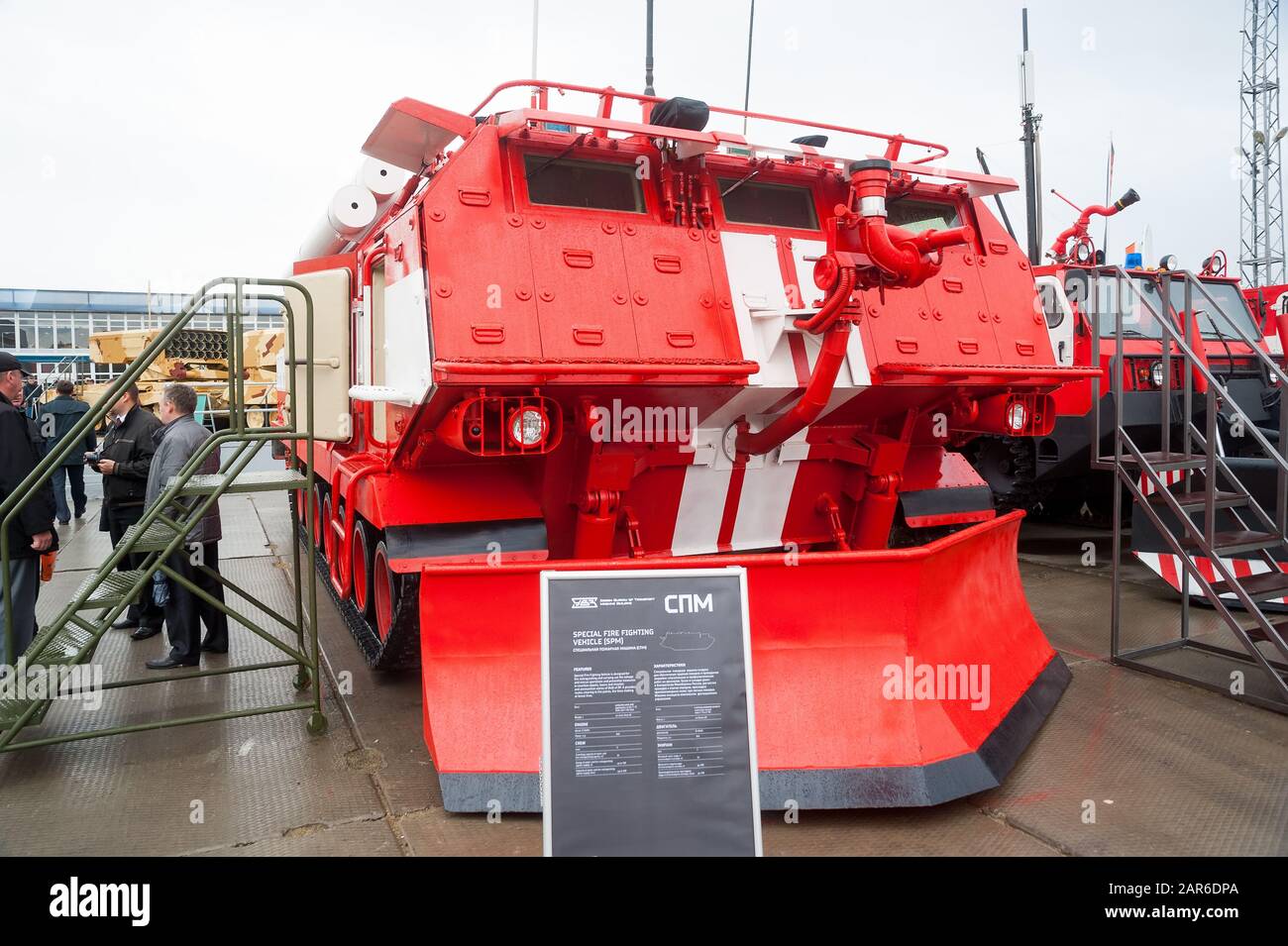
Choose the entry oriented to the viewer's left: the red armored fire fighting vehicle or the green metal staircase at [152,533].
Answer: the green metal staircase

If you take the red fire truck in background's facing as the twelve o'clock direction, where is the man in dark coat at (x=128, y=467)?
The man in dark coat is roughly at 3 o'clock from the red fire truck in background.

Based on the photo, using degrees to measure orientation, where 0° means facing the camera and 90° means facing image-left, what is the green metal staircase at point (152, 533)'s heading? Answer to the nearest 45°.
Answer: approximately 90°

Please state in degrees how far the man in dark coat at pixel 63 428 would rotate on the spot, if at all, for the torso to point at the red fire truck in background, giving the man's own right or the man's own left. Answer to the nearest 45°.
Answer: approximately 135° to the man's own right

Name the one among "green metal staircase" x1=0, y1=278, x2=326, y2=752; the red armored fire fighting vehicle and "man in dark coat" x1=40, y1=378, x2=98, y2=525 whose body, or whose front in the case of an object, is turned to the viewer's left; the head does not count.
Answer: the green metal staircase

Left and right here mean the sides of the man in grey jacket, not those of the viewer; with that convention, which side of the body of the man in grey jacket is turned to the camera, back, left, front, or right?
left

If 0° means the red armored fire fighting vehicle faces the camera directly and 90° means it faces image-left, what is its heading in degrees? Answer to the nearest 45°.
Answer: approximately 315°

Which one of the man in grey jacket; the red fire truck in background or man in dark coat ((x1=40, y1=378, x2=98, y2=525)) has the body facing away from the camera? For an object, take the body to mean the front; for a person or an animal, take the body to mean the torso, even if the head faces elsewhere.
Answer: the man in dark coat

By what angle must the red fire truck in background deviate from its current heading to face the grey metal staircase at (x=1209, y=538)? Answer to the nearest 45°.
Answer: approximately 45° to its right

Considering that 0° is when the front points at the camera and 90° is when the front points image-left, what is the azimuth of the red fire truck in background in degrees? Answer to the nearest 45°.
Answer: approximately 315°

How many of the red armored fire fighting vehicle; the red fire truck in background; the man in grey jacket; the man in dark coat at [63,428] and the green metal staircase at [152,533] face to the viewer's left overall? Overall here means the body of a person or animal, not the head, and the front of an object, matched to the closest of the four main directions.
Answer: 2

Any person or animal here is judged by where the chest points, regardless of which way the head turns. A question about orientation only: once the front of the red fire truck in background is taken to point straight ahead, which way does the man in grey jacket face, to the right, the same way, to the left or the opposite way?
to the right
